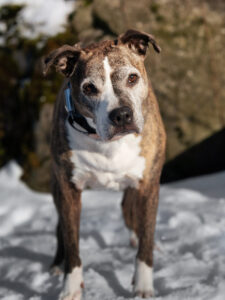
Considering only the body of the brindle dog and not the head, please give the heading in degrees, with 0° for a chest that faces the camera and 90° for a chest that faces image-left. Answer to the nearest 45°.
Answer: approximately 0°
